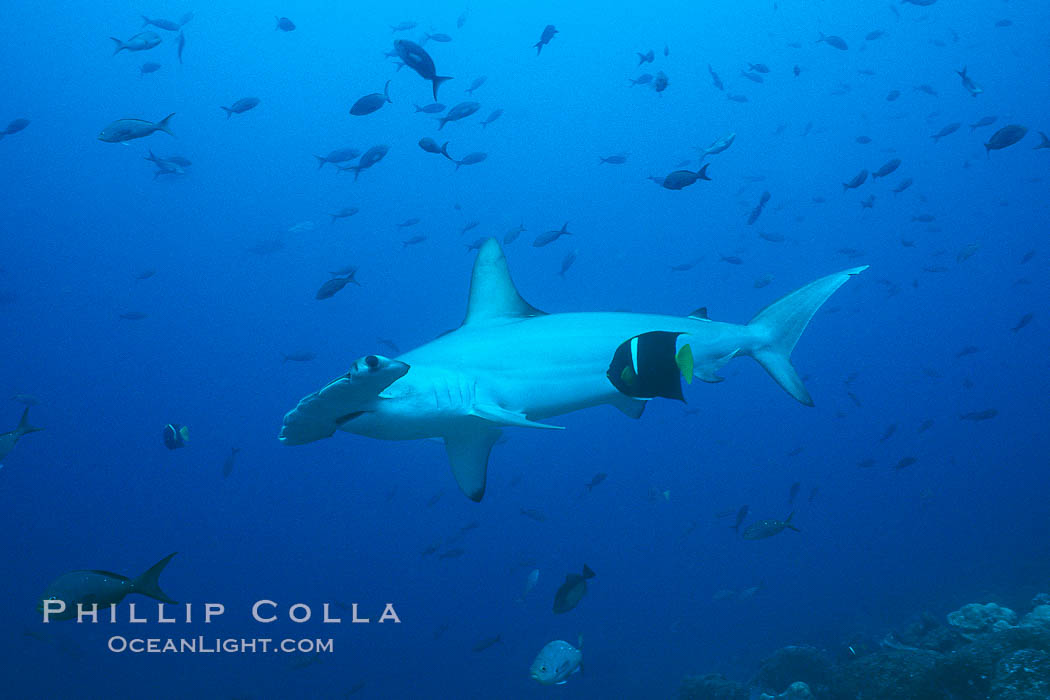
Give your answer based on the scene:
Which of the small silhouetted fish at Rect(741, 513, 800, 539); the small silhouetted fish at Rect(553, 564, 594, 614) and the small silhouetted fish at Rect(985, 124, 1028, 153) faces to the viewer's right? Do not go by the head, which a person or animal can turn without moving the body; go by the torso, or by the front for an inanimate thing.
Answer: the small silhouetted fish at Rect(985, 124, 1028, 153)

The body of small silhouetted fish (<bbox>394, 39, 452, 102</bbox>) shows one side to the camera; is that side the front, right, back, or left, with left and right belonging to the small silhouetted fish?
left

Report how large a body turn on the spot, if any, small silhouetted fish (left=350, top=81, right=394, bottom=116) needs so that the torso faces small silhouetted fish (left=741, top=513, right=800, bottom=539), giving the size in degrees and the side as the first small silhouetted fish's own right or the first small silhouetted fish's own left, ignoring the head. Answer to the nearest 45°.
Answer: approximately 135° to the first small silhouetted fish's own left

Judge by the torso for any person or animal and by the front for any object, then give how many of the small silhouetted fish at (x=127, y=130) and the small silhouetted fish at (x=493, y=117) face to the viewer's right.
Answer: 1

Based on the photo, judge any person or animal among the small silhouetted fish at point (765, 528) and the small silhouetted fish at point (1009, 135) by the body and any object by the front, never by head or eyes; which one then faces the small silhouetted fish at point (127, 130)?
the small silhouetted fish at point (765, 528)

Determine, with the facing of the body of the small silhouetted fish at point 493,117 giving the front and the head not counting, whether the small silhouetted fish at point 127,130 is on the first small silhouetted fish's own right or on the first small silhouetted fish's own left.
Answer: on the first small silhouetted fish's own right

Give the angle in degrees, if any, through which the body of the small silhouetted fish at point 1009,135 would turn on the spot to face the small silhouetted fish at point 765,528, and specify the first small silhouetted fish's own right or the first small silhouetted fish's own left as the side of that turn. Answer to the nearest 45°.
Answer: approximately 180°

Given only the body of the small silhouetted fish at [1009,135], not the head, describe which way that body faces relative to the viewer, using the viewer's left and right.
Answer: facing to the right of the viewer

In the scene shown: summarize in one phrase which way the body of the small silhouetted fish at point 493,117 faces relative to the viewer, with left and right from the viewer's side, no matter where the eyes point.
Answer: facing to the right of the viewer

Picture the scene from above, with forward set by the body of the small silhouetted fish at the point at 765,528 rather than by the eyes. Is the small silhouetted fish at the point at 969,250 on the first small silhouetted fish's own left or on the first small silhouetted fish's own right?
on the first small silhouetted fish's own right

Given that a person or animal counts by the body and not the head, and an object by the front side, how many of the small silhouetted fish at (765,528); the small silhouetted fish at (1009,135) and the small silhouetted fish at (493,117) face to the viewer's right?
2

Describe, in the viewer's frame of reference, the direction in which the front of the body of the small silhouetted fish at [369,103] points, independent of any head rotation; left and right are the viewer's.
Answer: facing to the left of the viewer
